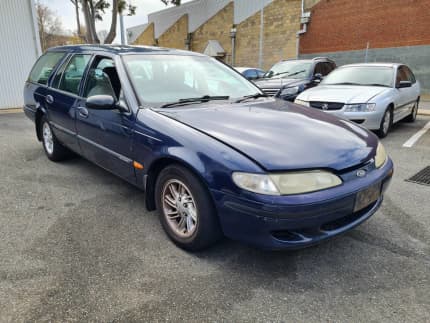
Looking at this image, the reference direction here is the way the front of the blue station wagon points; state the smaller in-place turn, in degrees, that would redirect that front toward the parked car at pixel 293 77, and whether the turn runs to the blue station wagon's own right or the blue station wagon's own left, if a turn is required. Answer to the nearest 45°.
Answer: approximately 135° to the blue station wagon's own left

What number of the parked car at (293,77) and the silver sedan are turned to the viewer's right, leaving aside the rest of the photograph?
0

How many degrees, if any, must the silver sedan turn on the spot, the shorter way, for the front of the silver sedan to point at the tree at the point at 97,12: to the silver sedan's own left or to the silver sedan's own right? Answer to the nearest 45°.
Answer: approximately 90° to the silver sedan's own right

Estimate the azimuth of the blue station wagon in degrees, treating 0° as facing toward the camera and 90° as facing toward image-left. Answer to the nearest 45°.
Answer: approximately 315°

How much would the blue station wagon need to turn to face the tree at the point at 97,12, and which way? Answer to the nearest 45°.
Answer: approximately 135° to its left

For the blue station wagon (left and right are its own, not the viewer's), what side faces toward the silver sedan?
left

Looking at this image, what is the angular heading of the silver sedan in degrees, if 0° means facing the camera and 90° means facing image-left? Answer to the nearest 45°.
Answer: approximately 45°

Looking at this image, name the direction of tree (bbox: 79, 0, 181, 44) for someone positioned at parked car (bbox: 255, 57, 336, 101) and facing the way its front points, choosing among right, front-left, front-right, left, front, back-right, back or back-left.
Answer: right

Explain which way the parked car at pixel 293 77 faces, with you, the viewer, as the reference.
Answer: facing the viewer and to the left of the viewer

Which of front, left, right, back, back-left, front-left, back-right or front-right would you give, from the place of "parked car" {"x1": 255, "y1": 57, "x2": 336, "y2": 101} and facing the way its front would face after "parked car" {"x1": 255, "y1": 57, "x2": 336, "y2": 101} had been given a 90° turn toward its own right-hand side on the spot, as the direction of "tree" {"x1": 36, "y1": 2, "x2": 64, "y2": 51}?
front

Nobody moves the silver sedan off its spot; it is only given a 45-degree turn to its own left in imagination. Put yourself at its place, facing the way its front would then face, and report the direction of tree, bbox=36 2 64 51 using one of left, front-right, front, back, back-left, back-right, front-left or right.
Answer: back-right

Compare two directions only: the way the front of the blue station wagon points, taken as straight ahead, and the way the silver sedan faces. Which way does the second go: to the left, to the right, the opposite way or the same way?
to the right
